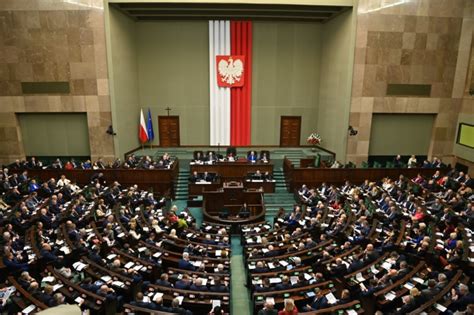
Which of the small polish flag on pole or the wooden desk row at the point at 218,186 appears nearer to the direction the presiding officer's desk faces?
the wooden desk row

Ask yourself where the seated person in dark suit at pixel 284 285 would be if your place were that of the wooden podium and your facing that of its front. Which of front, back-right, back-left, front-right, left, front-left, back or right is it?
front

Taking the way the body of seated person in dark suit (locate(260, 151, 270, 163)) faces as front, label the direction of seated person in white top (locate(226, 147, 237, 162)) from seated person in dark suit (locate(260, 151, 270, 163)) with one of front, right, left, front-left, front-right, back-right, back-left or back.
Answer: right

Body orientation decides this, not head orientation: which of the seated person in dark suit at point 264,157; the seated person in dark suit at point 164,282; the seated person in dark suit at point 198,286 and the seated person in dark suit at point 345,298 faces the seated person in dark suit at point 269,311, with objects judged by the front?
the seated person in dark suit at point 264,157

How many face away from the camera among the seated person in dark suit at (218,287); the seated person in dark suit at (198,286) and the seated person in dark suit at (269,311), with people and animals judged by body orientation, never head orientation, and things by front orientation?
3

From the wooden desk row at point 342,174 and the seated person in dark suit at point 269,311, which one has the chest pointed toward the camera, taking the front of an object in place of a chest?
the wooden desk row

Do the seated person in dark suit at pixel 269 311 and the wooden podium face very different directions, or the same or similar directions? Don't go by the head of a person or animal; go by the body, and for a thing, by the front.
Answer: very different directions

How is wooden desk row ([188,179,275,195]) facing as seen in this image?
toward the camera

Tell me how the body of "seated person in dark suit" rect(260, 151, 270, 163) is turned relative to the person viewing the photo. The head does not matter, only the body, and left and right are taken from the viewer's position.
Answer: facing the viewer

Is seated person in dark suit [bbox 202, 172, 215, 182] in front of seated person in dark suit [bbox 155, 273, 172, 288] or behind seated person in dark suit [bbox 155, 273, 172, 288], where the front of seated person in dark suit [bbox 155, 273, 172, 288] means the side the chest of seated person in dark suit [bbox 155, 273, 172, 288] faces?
in front

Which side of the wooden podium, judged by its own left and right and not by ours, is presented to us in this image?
front

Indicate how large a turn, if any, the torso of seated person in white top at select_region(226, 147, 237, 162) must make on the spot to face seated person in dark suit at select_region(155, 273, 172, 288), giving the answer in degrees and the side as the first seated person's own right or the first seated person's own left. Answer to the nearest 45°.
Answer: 0° — they already face them

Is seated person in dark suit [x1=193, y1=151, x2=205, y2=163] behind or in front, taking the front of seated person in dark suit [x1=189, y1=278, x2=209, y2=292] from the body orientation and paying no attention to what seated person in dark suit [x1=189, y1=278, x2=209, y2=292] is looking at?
in front

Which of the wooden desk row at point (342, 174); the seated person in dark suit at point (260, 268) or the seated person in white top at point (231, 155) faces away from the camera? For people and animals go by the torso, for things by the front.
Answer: the seated person in dark suit at point (260, 268)

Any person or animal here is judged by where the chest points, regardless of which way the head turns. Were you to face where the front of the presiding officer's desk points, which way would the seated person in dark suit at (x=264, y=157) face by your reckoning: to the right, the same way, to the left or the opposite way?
the same way

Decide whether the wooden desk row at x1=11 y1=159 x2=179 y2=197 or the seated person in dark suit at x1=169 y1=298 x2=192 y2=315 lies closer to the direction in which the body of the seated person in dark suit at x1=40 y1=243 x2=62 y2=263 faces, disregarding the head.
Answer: the wooden desk row

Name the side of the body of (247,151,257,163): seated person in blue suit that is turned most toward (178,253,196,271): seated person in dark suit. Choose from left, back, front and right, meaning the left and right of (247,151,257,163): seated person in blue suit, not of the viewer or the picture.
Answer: front

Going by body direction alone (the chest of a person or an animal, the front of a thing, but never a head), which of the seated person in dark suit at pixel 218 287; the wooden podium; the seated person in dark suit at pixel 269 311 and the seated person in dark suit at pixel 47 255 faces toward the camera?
the wooden podium

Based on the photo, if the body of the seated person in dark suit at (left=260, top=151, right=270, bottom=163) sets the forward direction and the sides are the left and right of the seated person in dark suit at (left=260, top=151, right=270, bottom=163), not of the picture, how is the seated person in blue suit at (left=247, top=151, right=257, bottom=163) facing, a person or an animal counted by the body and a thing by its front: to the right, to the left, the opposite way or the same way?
the same way

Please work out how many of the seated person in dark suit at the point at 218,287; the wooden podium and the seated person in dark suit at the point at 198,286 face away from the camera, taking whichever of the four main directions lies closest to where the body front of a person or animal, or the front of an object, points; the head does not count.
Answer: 2

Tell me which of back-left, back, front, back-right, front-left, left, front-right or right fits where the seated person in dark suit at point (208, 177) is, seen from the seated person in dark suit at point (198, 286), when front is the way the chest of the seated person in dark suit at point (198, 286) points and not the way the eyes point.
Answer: front

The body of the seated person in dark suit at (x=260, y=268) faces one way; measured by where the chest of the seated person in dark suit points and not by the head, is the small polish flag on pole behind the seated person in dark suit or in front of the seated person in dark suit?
in front

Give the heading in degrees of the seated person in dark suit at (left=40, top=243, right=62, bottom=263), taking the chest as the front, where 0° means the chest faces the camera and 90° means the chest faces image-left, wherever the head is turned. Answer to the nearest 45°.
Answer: approximately 225°

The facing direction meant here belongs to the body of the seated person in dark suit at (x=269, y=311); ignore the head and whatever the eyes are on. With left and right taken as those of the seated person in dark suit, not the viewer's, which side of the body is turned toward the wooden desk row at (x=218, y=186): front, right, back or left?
front
